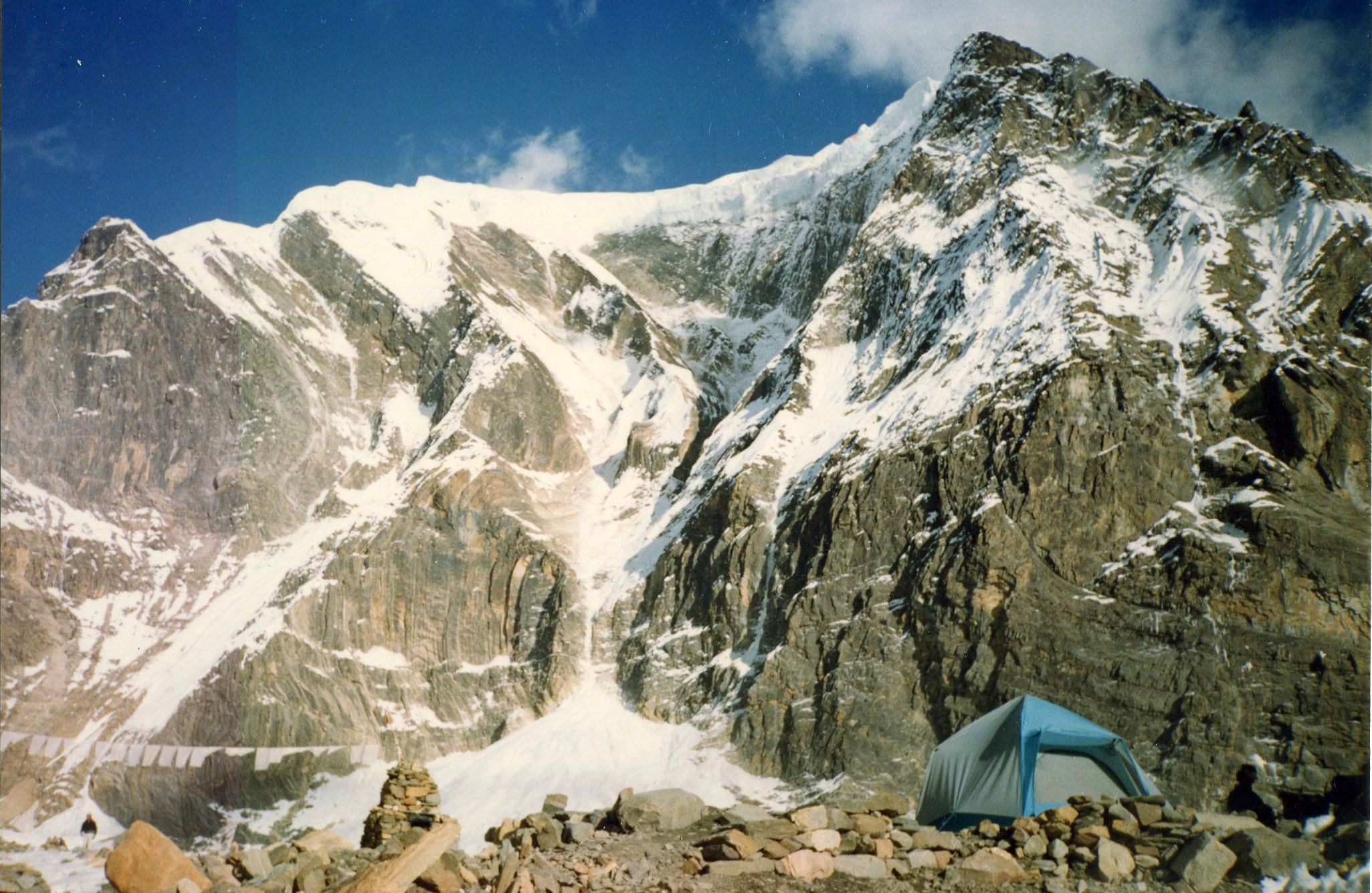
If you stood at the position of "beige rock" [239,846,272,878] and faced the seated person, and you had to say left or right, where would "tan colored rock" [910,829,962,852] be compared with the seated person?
right

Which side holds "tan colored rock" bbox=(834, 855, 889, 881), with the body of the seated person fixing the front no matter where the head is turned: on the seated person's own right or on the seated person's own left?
on the seated person's own right

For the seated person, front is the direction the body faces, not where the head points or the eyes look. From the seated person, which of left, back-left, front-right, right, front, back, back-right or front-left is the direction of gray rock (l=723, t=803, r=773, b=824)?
back

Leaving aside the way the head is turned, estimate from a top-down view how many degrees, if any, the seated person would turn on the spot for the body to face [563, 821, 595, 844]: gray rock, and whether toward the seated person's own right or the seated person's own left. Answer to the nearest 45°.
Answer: approximately 90° to the seated person's own right
